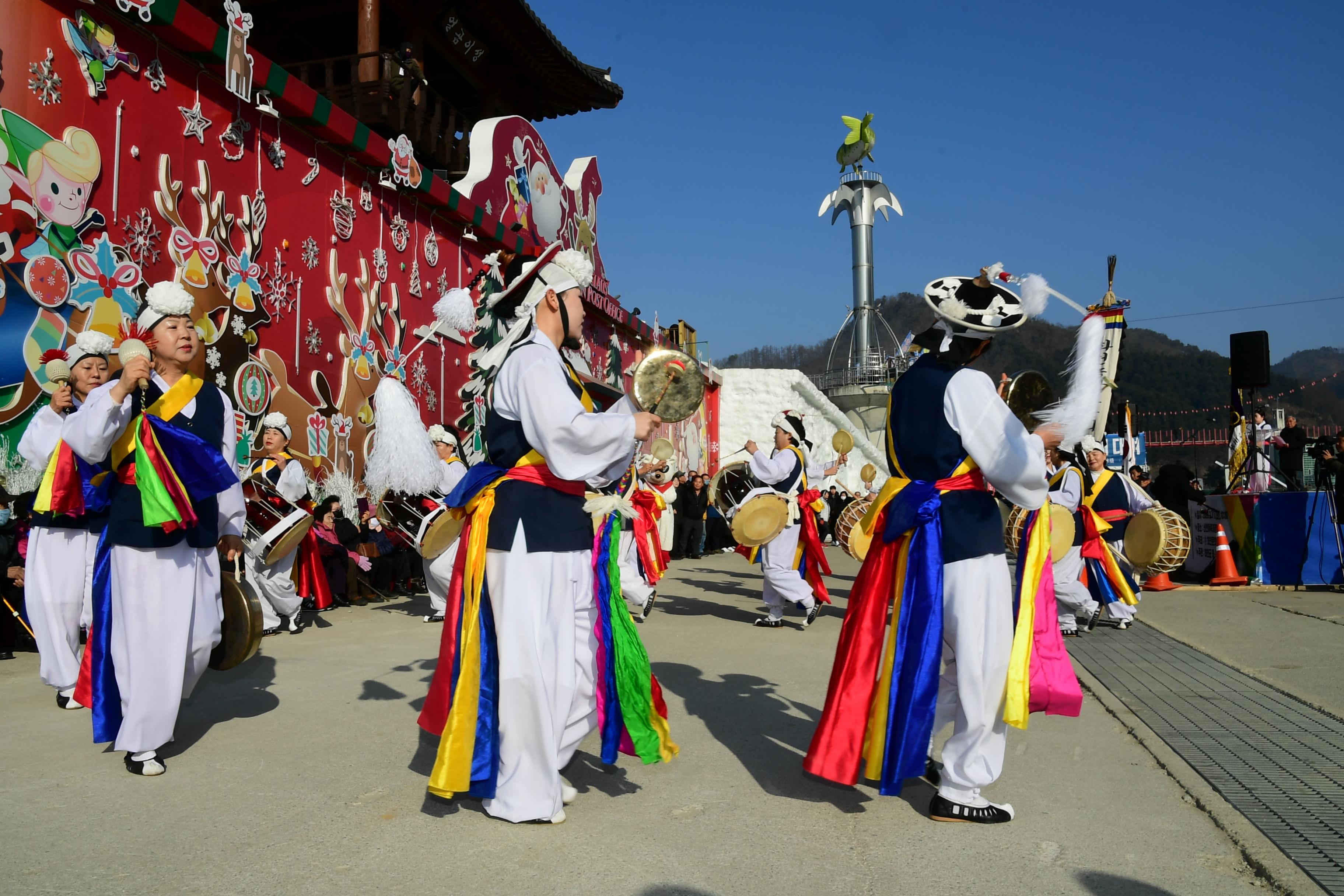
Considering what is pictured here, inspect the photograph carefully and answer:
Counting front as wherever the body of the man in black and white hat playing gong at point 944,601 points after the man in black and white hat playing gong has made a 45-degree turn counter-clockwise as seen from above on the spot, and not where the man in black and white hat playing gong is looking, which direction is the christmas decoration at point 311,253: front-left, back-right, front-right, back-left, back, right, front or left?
front-left

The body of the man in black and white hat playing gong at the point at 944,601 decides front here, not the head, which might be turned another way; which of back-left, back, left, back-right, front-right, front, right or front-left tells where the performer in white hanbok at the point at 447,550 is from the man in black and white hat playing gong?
left

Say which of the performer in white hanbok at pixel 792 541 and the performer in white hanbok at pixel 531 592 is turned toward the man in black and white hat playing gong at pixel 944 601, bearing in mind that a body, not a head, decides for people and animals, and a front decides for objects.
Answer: the performer in white hanbok at pixel 531 592

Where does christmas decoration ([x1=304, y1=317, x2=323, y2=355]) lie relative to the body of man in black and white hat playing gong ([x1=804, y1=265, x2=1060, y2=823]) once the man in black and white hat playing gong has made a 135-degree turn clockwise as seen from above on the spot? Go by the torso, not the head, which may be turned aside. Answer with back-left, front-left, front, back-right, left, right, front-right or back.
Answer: back-right

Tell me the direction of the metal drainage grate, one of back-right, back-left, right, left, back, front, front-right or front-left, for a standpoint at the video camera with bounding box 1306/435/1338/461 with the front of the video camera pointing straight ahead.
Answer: left

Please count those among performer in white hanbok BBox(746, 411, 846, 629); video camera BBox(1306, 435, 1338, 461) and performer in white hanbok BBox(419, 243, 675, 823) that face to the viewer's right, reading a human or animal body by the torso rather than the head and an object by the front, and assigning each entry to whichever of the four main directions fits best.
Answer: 1

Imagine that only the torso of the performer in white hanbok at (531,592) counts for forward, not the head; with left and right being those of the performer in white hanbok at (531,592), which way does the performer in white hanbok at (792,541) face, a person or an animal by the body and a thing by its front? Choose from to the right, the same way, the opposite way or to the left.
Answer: the opposite way

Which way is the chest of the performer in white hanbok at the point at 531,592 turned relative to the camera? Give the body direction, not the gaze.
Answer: to the viewer's right

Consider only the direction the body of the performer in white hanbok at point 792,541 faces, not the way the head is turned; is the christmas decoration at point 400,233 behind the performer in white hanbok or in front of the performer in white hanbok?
in front

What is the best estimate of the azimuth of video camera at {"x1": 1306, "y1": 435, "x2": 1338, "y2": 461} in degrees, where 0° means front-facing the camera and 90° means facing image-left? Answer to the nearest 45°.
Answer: approximately 90°

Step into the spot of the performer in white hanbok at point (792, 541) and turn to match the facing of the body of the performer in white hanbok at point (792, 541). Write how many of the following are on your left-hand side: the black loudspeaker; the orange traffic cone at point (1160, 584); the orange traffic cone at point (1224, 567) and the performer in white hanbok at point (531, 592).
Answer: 1

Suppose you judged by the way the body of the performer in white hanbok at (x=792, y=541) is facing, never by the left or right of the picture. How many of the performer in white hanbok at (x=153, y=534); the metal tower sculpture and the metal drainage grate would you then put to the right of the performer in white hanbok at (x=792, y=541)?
1

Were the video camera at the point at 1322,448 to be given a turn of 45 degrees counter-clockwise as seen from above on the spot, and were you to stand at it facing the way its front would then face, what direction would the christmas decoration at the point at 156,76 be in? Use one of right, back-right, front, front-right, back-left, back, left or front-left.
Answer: front
